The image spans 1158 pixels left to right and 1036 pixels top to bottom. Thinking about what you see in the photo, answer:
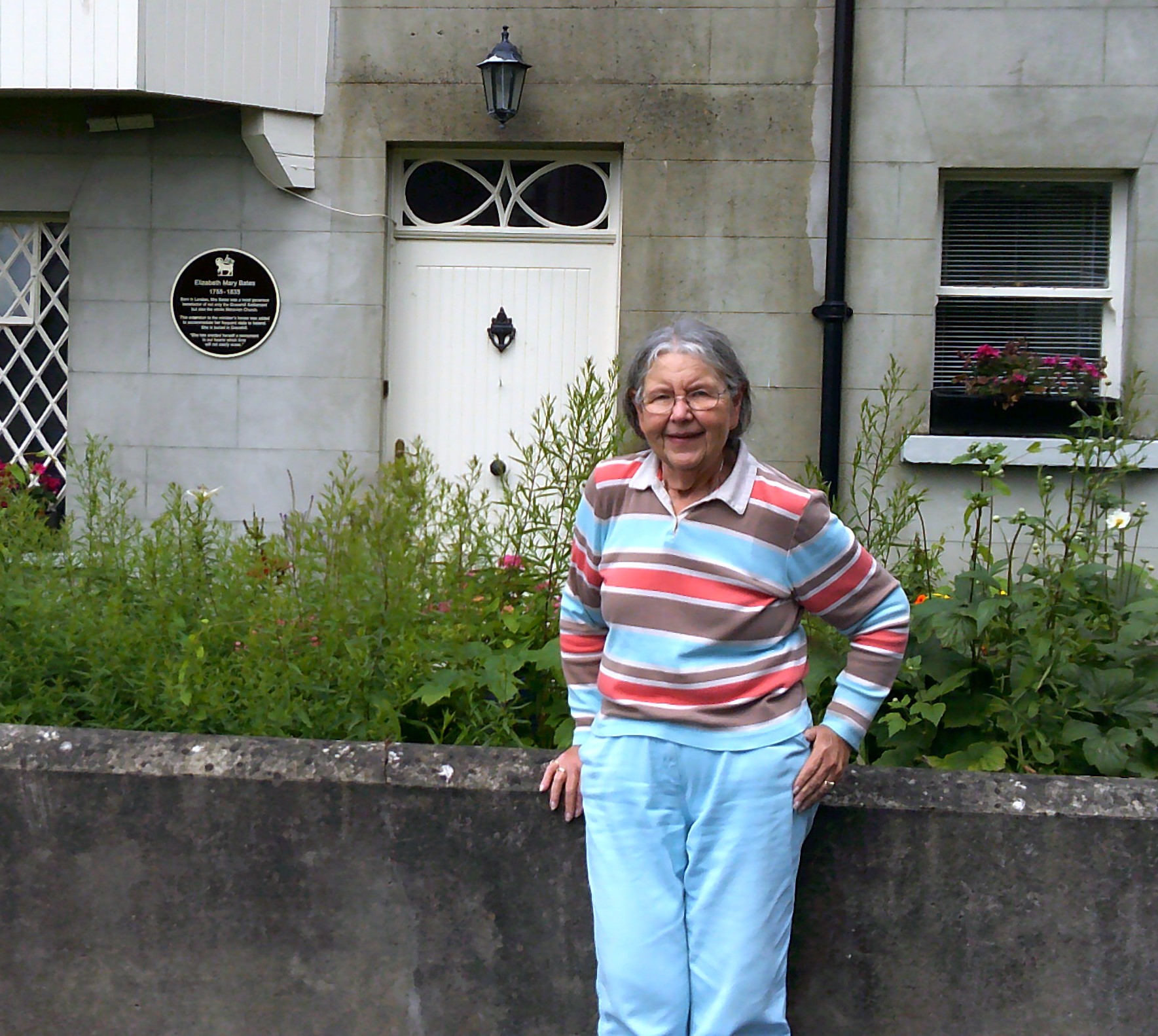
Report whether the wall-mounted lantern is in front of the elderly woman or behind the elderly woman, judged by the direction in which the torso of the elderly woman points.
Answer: behind

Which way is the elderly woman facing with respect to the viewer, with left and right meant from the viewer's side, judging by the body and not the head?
facing the viewer

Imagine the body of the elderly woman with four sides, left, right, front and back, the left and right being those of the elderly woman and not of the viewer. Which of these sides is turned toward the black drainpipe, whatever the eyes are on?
back

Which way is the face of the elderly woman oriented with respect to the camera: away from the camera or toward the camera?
toward the camera

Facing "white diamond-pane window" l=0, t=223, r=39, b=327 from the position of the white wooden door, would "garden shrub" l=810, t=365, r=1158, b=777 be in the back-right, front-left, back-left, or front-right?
back-left

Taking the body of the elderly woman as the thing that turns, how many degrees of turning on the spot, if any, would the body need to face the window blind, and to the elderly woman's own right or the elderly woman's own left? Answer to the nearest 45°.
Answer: approximately 180°

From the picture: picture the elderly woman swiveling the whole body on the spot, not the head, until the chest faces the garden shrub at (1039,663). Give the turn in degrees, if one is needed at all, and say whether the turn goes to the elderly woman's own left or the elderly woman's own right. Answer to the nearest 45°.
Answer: approximately 135° to the elderly woman's own left

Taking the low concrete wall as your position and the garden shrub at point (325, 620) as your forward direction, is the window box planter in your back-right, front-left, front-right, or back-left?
front-right
